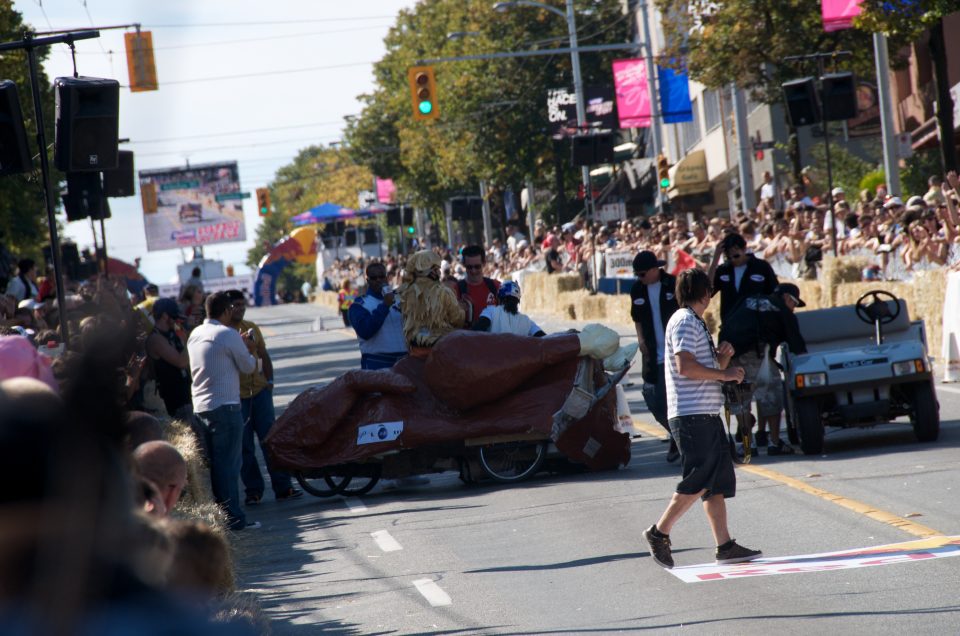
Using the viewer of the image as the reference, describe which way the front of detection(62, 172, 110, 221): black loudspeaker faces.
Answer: facing the viewer

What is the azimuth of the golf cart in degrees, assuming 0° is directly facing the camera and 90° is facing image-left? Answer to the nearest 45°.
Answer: approximately 0°

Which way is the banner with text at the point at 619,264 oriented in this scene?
toward the camera

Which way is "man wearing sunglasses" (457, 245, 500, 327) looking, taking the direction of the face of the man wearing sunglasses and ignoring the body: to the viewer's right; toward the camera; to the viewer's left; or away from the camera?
toward the camera

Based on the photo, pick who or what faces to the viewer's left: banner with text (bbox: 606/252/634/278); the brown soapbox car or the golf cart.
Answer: the brown soapbox car

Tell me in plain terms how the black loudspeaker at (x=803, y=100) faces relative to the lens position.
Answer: facing the viewer and to the left of the viewer

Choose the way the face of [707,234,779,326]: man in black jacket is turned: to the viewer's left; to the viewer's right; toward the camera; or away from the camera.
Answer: toward the camera

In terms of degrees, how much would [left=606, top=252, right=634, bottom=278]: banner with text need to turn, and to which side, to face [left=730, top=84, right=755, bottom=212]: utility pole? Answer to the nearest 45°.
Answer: approximately 135° to its left

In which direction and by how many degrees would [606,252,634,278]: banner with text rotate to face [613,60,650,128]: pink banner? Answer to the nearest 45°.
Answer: approximately 180°

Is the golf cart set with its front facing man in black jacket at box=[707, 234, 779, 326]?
no

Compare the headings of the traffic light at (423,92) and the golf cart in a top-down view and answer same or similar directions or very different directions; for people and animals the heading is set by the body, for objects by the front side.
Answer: same or similar directions

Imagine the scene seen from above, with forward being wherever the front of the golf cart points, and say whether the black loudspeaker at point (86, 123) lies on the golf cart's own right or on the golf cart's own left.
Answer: on the golf cart's own right

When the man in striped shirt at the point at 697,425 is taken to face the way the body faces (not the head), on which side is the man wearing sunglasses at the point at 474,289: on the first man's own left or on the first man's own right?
on the first man's own left

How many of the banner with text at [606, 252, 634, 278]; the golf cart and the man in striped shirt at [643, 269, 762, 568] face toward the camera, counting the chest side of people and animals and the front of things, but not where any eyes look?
2
